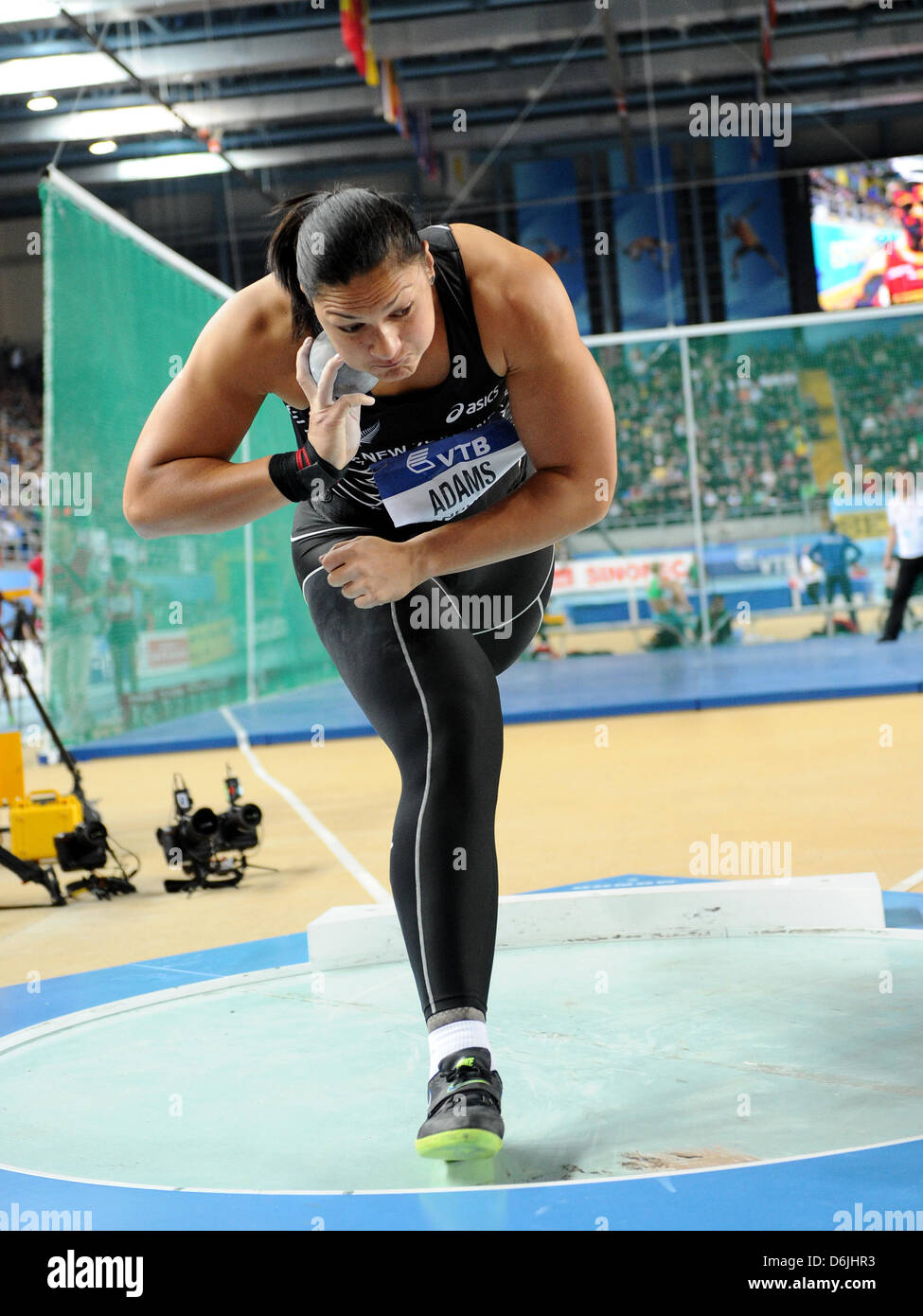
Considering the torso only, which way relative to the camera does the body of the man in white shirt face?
toward the camera

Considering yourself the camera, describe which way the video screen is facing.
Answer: facing the viewer

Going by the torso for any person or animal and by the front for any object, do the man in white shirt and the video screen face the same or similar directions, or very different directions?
same or similar directions

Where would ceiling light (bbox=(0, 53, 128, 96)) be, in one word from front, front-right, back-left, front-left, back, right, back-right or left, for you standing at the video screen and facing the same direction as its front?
front-right

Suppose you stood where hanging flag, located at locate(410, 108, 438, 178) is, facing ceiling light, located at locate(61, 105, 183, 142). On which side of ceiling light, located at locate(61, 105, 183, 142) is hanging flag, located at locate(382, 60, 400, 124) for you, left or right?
left

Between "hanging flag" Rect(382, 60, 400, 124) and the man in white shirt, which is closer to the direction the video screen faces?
the man in white shirt

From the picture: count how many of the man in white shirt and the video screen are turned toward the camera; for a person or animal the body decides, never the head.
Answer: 2

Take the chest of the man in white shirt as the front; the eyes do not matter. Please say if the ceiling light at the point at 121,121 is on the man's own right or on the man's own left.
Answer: on the man's own right

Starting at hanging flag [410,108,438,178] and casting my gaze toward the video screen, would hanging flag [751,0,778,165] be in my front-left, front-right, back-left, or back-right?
front-right

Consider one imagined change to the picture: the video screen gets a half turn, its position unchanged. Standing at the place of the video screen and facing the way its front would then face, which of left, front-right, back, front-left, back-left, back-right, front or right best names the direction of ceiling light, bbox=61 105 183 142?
back-left

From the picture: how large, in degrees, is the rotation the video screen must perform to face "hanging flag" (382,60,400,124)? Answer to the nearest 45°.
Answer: approximately 45° to its right
